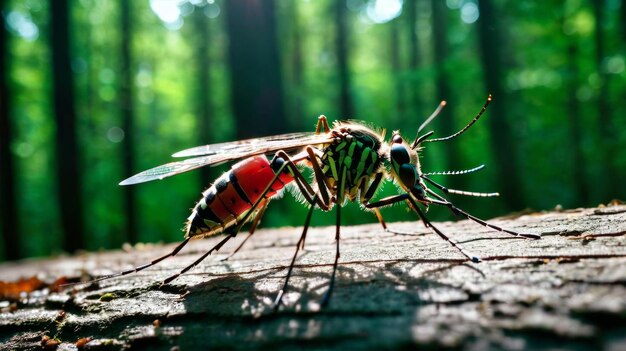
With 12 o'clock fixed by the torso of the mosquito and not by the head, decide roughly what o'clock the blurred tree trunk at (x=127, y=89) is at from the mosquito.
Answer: The blurred tree trunk is roughly at 8 o'clock from the mosquito.

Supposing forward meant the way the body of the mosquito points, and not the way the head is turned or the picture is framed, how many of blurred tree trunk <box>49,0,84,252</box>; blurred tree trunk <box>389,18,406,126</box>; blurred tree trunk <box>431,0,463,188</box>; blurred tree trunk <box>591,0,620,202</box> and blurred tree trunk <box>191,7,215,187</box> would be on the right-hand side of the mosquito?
0

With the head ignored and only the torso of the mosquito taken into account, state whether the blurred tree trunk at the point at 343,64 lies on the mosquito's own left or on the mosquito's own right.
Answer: on the mosquito's own left

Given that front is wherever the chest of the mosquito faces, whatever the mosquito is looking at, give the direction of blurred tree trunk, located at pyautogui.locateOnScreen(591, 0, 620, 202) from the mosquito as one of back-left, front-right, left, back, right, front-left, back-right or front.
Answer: front-left

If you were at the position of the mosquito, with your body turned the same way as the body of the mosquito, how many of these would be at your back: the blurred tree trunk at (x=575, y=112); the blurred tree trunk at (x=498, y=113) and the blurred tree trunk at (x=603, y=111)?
0

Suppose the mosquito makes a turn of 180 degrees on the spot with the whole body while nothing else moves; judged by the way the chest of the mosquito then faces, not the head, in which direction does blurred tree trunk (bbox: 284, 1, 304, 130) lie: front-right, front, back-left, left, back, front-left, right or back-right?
right

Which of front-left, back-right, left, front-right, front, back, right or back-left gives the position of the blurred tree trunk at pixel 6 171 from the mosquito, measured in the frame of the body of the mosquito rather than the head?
back-left

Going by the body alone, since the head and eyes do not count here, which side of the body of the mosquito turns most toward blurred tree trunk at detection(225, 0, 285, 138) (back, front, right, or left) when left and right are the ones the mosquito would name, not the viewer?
left

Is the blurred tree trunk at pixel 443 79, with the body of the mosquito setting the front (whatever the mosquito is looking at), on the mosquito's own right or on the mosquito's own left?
on the mosquito's own left

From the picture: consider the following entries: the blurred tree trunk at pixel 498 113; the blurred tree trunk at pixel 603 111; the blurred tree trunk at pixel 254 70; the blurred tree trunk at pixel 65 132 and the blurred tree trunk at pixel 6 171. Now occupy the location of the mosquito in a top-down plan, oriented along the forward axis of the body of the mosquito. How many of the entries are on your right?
0

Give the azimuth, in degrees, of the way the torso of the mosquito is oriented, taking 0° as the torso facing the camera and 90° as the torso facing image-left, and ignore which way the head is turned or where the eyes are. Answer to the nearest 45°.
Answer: approximately 270°

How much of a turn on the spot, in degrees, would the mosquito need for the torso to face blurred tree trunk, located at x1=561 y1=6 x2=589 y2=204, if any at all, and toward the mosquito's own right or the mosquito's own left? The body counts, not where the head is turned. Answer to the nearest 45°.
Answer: approximately 45° to the mosquito's own left

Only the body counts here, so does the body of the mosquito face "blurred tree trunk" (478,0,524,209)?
no
